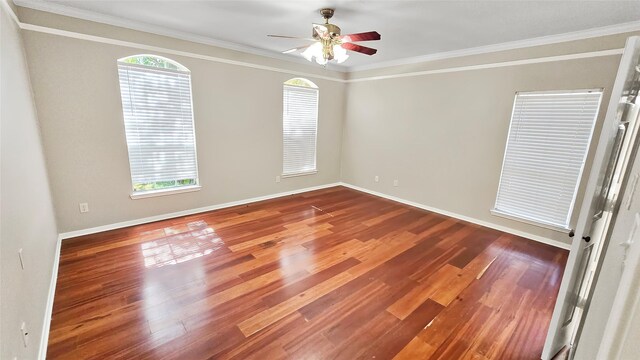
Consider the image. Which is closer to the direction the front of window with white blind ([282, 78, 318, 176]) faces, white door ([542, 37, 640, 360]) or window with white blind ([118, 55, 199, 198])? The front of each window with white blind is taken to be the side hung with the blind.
the white door

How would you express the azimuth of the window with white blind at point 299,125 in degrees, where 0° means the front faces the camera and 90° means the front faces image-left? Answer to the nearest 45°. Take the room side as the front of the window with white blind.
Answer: approximately 315°

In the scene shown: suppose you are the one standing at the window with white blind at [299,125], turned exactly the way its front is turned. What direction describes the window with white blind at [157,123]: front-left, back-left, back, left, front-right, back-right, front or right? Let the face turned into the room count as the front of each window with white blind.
right

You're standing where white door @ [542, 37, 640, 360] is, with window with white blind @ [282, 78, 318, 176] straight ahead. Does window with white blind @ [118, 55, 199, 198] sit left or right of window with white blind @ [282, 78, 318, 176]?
left
